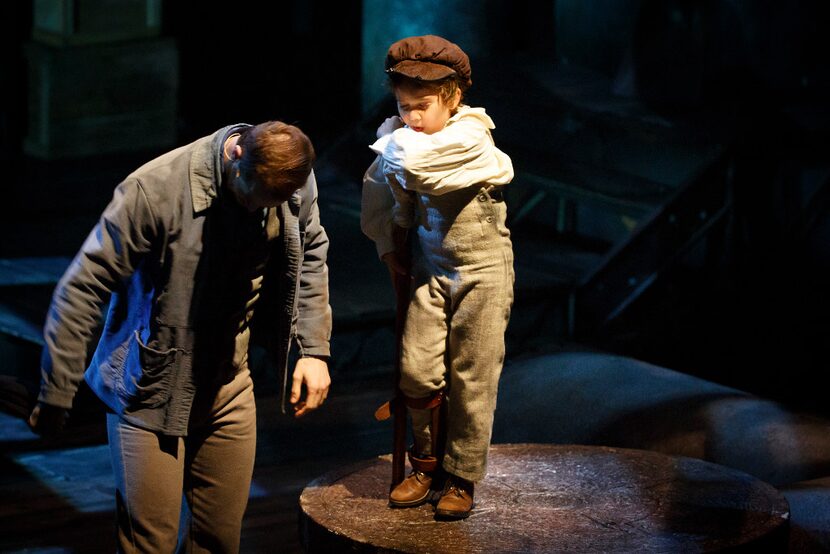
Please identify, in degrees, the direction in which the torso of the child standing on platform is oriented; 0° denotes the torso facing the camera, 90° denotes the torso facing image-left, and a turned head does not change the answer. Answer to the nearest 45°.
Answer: approximately 45°

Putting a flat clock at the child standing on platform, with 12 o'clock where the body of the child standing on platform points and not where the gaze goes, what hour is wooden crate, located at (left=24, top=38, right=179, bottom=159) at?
The wooden crate is roughly at 4 o'clock from the child standing on platform.

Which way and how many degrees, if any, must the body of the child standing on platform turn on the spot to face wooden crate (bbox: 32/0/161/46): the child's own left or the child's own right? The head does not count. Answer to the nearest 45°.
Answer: approximately 135° to the child's own right

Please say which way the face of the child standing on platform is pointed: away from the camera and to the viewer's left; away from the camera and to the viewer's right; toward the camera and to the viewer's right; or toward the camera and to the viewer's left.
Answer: toward the camera and to the viewer's left
